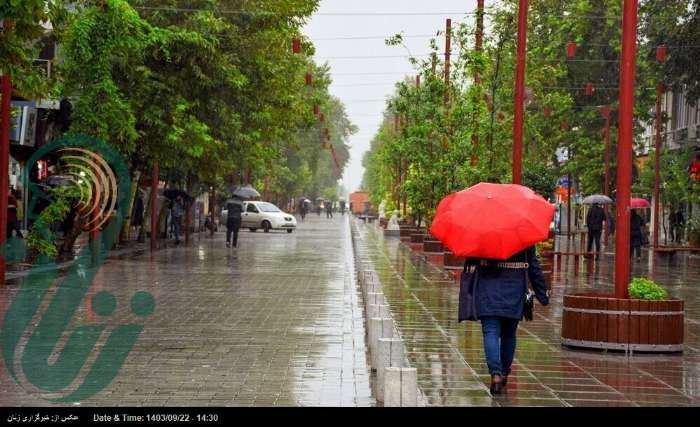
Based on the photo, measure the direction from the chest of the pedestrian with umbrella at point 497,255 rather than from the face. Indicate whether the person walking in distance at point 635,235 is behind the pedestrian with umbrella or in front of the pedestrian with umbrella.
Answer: in front

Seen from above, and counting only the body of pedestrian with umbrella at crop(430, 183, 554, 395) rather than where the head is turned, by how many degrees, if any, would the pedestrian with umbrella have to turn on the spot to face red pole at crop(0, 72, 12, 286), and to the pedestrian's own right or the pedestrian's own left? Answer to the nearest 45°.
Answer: approximately 45° to the pedestrian's own left

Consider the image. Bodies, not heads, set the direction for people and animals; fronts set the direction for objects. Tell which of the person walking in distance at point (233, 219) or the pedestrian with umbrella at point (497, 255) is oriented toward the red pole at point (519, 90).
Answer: the pedestrian with umbrella

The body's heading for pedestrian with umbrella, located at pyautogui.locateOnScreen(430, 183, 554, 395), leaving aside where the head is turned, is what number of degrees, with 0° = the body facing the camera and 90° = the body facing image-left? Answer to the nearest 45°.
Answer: approximately 180°
